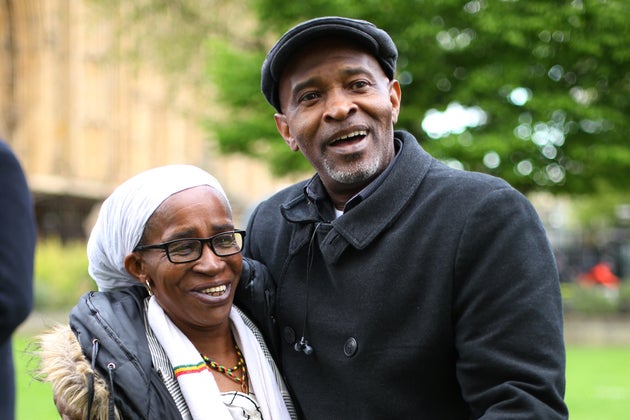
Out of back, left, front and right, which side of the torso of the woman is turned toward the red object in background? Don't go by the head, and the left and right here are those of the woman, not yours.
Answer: left

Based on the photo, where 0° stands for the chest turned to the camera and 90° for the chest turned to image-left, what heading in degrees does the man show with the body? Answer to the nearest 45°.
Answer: approximately 45°

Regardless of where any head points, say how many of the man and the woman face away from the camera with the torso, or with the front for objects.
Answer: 0

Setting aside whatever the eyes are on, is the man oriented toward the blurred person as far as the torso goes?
no

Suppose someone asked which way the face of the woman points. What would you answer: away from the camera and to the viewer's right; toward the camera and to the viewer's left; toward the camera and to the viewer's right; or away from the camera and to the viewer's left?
toward the camera and to the viewer's right

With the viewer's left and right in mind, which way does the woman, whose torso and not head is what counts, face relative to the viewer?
facing the viewer and to the right of the viewer

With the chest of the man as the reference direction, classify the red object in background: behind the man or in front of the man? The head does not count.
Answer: behind

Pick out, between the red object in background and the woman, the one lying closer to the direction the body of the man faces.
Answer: the woman

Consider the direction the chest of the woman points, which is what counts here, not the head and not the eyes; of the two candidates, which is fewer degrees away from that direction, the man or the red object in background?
the man
